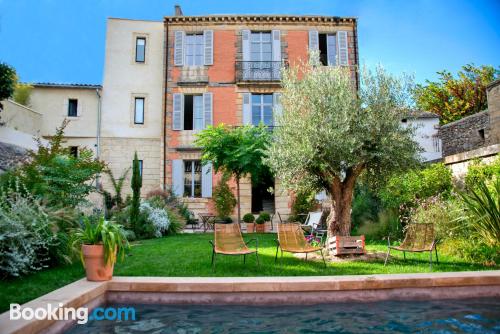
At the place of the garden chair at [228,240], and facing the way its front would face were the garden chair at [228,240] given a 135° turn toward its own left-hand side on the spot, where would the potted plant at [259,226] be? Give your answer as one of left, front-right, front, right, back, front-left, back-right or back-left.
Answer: front

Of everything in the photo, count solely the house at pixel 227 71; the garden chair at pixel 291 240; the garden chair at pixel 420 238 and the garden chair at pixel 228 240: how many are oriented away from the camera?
0

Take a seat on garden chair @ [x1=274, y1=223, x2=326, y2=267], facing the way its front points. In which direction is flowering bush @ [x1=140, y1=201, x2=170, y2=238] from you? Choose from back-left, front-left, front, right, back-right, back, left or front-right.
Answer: back

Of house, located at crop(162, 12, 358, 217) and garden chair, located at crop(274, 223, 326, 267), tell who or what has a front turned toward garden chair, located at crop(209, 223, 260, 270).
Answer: the house

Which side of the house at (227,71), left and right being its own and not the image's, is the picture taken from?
front

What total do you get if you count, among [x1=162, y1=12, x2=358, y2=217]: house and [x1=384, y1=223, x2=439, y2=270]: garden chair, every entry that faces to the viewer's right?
0

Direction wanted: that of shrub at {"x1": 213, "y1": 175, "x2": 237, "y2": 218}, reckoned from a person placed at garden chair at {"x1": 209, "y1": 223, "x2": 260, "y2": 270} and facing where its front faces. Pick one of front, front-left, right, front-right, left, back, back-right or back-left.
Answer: back-left

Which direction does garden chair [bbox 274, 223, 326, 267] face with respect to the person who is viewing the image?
facing the viewer and to the right of the viewer

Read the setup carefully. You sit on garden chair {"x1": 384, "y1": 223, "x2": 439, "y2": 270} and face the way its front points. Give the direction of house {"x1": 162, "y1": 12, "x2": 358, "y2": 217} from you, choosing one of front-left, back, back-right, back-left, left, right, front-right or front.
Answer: right

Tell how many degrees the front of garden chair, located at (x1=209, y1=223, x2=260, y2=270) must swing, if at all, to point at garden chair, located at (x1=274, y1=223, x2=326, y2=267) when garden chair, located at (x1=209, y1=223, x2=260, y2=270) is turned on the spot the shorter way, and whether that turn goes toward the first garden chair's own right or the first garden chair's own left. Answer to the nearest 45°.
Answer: approximately 45° to the first garden chair's own left

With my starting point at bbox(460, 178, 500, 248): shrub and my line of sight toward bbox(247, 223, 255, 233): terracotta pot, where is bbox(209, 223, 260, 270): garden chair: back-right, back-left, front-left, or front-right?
front-left

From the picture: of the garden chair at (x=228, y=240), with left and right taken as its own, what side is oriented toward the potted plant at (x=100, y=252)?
right

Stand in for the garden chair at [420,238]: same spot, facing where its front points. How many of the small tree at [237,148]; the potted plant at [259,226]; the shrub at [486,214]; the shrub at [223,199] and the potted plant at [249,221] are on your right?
4

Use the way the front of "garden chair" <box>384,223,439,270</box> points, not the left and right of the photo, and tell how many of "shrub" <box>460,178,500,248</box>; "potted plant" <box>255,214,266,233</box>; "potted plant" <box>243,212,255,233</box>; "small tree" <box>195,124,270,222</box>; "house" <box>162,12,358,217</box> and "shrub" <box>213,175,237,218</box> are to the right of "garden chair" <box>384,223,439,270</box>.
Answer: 5
